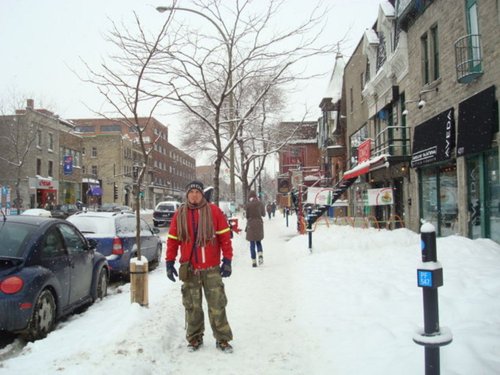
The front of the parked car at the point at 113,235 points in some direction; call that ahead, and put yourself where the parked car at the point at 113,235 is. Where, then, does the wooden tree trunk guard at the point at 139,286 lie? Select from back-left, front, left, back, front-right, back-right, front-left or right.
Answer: back-right

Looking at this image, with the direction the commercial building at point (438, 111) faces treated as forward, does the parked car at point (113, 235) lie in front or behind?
in front

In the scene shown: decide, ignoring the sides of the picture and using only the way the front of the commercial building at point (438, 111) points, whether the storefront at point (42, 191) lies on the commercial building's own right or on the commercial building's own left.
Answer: on the commercial building's own right

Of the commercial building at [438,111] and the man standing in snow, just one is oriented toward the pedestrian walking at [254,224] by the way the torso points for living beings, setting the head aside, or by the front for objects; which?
the commercial building

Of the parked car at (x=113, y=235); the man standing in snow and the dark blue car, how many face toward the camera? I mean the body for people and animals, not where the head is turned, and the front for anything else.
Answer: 1

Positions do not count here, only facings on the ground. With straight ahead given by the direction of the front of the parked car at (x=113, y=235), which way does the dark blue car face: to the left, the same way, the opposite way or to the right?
the same way

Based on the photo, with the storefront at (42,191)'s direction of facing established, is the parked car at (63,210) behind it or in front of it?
in front

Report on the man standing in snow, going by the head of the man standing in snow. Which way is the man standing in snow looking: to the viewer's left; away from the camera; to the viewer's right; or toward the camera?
toward the camera

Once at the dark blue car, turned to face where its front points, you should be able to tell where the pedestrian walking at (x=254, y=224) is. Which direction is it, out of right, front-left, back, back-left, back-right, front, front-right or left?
front

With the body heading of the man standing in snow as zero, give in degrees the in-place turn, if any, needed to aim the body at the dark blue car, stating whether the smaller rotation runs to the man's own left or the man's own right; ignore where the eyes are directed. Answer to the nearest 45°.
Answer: approximately 90° to the man's own right

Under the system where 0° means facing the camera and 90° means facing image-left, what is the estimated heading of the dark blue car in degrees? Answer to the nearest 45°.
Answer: approximately 225°

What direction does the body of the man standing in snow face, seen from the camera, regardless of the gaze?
toward the camera

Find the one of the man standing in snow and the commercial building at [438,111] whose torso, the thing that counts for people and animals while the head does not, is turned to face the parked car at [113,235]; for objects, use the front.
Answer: the commercial building

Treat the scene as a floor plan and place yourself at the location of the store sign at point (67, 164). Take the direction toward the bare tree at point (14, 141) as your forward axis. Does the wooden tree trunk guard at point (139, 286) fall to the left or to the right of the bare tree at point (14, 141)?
left

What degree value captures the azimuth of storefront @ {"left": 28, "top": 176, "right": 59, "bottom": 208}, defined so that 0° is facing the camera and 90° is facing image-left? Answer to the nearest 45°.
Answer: approximately 315°

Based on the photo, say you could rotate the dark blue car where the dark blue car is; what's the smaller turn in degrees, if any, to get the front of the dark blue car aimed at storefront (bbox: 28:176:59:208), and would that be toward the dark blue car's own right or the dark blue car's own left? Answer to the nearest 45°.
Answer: approximately 45° to the dark blue car's own left

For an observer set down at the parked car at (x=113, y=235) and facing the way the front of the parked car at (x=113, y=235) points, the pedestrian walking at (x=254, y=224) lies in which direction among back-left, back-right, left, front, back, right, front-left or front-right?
front-right

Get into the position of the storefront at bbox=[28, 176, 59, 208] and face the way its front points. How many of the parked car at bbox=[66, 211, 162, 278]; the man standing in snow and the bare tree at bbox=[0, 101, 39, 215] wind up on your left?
0

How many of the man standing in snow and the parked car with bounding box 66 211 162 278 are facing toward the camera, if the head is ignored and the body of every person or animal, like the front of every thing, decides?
1
